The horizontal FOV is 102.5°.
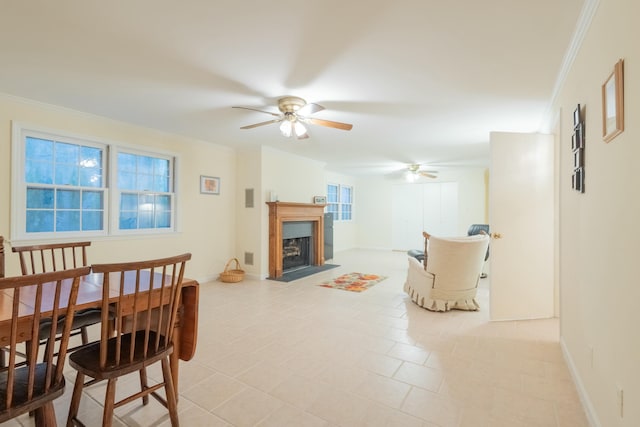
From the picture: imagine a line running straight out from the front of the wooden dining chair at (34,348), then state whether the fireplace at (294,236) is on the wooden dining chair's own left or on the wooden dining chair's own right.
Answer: on the wooden dining chair's own right

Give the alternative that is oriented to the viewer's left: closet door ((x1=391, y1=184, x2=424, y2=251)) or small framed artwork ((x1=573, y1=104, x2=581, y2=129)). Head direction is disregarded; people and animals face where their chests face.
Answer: the small framed artwork

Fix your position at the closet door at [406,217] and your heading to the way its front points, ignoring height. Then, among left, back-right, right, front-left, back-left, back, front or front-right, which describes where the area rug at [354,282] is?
front

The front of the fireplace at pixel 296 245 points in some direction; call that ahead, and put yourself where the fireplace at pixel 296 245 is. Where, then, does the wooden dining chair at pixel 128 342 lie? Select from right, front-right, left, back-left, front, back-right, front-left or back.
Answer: front-right

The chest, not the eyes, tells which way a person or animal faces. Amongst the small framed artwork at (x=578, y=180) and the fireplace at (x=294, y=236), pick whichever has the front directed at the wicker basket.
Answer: the small framed artwork

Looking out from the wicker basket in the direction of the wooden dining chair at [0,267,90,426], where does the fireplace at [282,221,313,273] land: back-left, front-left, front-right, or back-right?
back-left

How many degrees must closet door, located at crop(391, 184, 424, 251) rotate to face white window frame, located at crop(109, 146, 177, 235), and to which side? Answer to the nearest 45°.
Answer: approximately 45° to its right

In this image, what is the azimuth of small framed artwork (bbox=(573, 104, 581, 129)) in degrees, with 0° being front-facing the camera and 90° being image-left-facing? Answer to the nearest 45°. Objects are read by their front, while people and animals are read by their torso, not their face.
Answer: approximately 90°

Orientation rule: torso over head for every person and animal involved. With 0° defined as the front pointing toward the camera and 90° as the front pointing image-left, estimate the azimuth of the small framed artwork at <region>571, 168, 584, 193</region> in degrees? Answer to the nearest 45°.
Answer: approximately 90°

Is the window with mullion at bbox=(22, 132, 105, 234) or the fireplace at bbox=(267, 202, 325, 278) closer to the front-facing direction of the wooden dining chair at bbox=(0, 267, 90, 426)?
the window with mullion

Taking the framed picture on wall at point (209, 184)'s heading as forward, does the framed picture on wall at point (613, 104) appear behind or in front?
in front

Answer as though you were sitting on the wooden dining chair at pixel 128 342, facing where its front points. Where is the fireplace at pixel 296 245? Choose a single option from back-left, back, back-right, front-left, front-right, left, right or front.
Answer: right

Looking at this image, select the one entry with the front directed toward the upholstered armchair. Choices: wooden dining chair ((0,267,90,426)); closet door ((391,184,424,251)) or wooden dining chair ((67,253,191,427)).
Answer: the closet door

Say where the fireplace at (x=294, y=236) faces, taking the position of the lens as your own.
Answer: facing the viewer and to the right of the viewer
